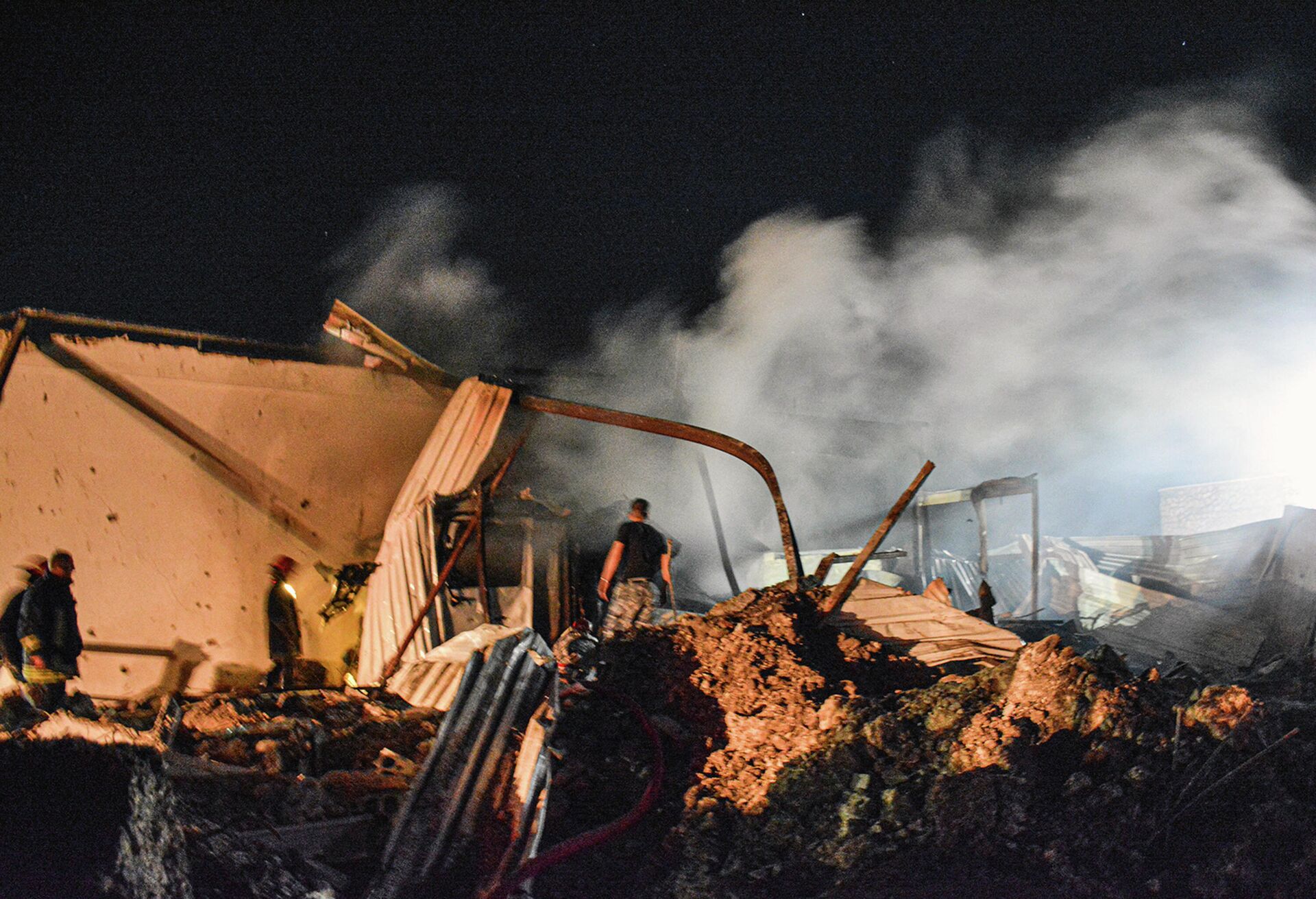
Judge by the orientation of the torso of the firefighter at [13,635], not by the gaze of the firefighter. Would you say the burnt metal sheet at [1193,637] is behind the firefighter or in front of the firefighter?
in front

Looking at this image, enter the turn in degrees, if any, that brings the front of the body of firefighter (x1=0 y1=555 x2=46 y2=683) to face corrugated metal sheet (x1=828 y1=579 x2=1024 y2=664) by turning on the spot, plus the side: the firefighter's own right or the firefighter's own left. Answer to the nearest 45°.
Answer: approximately 45° to the firefighter's own right

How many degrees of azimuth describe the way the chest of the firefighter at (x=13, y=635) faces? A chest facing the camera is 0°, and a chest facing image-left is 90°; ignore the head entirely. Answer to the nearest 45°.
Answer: approximately 270°

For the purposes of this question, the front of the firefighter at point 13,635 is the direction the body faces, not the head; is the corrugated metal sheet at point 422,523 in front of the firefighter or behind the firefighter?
in front

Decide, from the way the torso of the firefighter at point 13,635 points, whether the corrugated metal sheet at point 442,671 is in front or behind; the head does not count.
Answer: in front

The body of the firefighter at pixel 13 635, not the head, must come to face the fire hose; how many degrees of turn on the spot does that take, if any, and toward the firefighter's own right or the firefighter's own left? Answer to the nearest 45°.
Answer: approximately 45° to the firefighter's own right

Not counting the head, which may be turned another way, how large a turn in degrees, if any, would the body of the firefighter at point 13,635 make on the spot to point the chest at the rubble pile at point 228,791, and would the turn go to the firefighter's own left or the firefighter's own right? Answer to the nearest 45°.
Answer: approximately 90° to the firefighter's own right
